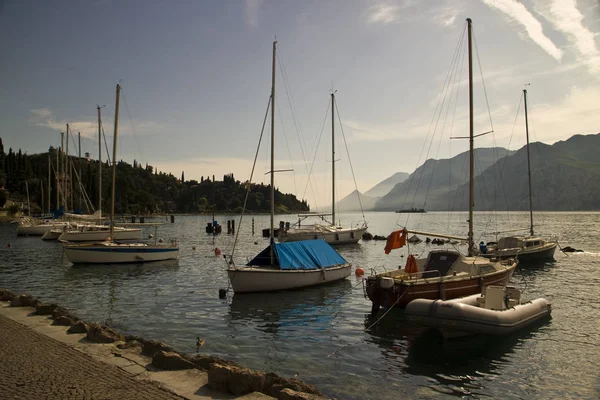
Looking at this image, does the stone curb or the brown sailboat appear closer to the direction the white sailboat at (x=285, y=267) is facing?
the stone curb

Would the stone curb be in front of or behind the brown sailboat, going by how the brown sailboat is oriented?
behind

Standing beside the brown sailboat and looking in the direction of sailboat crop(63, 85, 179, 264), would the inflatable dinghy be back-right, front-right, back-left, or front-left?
back-left

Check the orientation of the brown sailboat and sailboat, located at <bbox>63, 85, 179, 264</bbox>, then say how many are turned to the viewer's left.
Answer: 1

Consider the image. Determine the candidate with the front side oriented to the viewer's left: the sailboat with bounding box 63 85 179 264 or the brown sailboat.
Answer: the sailboat with bounding box 63 85 179 264

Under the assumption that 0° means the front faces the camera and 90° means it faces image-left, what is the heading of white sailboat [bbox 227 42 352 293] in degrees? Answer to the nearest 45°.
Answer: approximately 45°

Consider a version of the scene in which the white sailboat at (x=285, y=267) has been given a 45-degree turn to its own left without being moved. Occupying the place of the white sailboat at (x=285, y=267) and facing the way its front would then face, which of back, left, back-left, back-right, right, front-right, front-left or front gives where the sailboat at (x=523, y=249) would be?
back-left

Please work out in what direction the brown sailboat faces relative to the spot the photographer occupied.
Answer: facing away from the viewer and to the right of the viewer

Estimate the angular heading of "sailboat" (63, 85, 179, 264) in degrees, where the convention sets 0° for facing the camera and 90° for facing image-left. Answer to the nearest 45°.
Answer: approximately 90°
